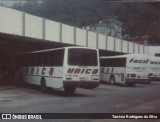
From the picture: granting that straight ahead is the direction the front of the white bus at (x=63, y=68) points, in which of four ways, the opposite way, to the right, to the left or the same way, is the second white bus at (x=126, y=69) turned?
the same way

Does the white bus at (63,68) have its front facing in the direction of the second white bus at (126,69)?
no
